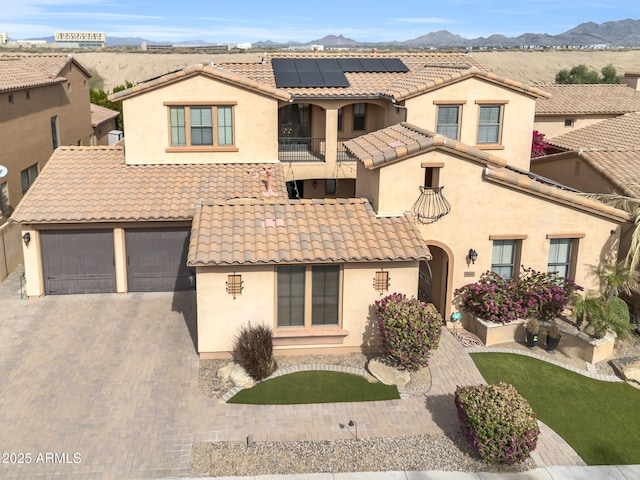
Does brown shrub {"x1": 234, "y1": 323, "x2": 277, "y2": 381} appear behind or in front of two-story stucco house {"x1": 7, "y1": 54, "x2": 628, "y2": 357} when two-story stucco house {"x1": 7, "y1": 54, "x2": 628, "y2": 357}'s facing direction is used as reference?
in front

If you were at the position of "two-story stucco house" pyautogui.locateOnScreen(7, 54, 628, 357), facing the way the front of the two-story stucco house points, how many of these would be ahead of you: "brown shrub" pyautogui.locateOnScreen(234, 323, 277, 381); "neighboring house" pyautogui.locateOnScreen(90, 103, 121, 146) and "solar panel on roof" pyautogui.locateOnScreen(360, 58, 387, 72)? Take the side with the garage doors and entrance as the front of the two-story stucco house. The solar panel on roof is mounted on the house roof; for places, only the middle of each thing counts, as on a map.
1

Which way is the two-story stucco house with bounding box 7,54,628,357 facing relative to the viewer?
toward the camera

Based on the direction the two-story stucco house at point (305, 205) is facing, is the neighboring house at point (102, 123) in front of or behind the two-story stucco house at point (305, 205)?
behind

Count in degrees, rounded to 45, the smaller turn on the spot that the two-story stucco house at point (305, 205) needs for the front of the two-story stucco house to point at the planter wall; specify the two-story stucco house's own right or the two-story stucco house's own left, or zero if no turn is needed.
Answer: approximately 45° to the two-story stucco house's own left

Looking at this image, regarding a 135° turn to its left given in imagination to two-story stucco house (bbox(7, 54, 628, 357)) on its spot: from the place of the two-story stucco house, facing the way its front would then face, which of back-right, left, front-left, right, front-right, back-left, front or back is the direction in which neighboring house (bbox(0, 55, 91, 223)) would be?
left

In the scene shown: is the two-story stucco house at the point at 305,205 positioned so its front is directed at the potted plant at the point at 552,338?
no

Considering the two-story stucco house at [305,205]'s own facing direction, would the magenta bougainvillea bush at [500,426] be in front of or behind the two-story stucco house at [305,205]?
in front

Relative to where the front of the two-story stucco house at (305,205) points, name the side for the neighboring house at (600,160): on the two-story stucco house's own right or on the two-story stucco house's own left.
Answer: on the two-story stucco house's own left

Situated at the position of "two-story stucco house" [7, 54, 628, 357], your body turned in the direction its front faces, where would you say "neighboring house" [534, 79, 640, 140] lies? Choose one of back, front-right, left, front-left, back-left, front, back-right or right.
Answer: back-left

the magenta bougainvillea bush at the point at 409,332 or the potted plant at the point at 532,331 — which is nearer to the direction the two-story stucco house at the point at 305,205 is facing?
the magenta bougainvillea bush

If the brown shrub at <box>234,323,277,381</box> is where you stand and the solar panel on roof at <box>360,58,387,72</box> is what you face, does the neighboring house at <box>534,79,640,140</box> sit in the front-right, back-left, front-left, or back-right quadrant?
front-right

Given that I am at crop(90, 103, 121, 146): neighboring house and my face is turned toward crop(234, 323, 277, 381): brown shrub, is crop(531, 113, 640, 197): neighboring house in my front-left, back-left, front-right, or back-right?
front-left

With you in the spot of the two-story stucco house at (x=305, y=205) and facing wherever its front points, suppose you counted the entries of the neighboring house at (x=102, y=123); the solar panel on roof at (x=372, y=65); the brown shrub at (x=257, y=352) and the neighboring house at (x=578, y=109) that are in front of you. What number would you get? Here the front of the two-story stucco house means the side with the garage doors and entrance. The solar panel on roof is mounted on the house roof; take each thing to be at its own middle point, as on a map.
1
